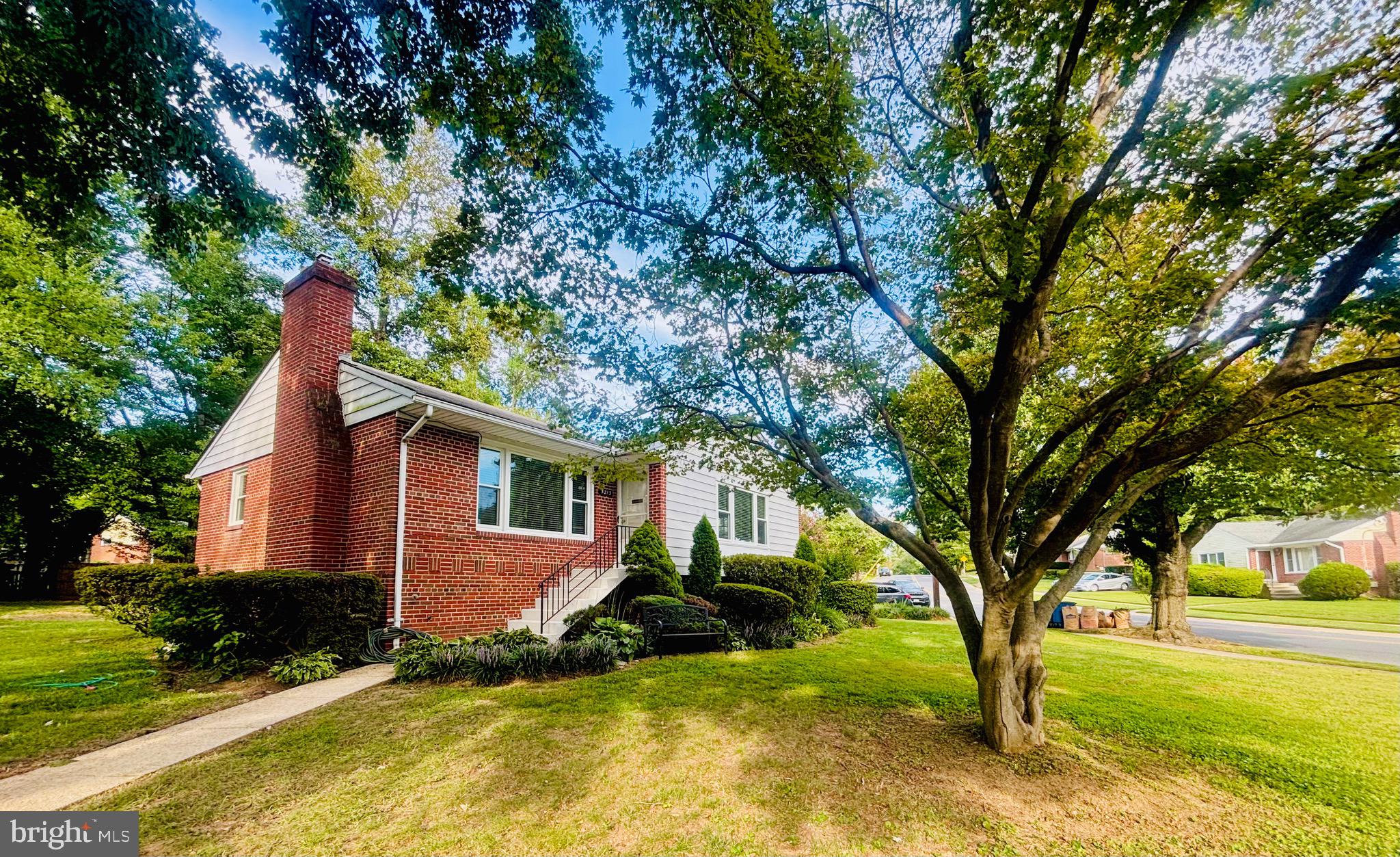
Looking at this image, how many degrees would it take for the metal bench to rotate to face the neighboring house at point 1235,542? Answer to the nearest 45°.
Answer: approximately 90° to its left

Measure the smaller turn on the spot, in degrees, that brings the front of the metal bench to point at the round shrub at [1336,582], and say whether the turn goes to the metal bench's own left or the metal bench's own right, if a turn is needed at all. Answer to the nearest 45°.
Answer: approximately 90° to the metal bench's own left

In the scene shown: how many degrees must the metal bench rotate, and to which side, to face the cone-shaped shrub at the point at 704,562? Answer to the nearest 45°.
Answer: approximately 135° to its left

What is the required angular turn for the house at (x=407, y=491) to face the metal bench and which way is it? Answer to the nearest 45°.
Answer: approximately 45° to its left

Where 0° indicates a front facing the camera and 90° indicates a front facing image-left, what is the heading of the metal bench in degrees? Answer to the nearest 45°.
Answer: approximately 315°

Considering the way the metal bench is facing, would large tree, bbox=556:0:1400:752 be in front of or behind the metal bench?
in front

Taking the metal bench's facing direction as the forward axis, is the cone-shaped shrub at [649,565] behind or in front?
behind

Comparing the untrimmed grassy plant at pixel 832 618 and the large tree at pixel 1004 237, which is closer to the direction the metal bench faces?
the large tree
